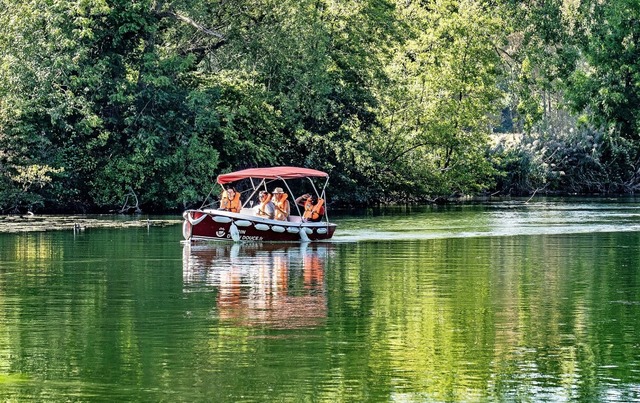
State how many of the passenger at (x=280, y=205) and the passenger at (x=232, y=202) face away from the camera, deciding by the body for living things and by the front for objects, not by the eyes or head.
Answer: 0

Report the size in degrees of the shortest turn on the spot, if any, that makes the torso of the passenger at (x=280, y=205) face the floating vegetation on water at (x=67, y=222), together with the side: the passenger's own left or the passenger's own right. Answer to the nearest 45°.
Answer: approximately 90° to the passenger's own right

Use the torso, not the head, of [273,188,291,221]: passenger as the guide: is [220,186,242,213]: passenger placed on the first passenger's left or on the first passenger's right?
on the first passenger's right

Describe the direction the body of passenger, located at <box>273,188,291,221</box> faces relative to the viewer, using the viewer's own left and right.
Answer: facing the viewer and to the left of the viewer

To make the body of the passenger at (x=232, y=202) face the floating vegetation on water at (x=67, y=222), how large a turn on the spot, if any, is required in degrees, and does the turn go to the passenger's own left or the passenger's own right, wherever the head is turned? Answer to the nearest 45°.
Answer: approximately 135° to the passenger's own right

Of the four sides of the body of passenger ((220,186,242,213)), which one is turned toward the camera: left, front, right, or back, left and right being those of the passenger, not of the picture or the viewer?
front
